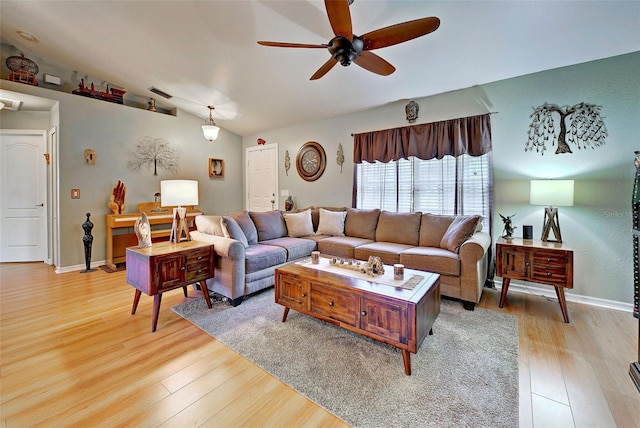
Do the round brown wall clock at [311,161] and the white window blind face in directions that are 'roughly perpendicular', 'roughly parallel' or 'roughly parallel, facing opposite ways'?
roughly parallel

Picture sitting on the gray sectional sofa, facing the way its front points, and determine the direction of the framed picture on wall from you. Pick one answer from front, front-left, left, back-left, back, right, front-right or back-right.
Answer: back-right

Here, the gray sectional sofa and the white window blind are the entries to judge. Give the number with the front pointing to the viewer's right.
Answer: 0

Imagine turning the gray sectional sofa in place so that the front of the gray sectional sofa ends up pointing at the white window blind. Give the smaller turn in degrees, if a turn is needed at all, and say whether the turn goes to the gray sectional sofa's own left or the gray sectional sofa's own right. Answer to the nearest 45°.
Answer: approximately 135° to the gray sectional sofa's own left

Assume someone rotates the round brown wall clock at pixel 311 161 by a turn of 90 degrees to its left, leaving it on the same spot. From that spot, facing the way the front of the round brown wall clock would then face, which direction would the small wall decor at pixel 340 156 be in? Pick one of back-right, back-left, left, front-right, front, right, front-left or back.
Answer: front

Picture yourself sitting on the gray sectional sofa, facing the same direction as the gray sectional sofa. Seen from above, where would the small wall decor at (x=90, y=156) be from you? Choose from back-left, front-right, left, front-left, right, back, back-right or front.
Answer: right

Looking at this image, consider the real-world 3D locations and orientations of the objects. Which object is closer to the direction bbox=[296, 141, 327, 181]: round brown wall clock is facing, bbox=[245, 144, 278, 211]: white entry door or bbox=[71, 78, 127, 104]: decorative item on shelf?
the decorative item on shelf

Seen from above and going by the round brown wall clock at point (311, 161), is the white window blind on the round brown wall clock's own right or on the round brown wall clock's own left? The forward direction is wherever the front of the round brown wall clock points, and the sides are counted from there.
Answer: on the round brown wall clock's own left

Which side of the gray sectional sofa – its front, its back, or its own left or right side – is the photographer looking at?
front

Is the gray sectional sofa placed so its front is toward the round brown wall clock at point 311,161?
no

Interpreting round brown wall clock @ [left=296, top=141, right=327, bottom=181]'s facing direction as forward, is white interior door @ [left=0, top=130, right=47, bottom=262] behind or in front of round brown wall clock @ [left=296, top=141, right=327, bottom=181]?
in front

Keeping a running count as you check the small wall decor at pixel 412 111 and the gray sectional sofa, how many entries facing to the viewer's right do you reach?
0

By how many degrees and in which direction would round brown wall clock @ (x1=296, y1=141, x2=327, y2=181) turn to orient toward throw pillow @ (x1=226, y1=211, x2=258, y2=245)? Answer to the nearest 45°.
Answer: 0° — it already faces it

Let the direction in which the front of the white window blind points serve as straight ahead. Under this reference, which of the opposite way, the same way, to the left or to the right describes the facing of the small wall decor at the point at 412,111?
the same way

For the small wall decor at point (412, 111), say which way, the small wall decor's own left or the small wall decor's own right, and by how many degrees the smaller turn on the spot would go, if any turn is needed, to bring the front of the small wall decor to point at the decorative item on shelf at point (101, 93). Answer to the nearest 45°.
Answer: approximately 45° to the small wall decor's own right

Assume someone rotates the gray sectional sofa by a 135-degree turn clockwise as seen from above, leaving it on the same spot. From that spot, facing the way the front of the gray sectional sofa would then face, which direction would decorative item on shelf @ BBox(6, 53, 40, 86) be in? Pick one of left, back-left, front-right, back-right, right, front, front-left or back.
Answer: front-left

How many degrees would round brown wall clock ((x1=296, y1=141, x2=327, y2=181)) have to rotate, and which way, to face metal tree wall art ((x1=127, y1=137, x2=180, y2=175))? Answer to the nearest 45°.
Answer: approximately 45° to its right

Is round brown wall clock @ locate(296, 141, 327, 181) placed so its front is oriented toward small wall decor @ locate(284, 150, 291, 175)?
no

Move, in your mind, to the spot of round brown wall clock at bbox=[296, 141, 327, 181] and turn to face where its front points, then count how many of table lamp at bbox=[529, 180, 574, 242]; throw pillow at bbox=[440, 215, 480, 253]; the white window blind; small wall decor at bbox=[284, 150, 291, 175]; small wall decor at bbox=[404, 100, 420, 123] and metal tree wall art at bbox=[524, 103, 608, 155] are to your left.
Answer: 5

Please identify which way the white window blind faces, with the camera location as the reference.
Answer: facing the viewer and to the left of the viewer

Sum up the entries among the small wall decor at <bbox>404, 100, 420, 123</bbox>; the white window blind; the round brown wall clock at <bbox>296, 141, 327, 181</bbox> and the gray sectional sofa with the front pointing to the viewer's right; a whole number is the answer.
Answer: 0
